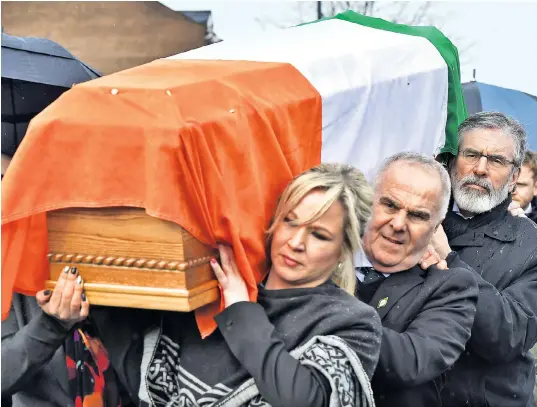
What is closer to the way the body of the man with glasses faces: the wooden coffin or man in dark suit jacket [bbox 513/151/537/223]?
the wooden coffin

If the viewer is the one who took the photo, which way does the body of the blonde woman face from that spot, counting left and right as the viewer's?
facing the viewer and to the left of the viewer

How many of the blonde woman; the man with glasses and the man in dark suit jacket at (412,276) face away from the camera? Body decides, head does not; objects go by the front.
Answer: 0

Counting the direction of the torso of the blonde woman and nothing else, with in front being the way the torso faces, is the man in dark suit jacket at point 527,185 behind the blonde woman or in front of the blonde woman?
behind

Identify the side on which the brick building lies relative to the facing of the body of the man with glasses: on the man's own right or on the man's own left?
on the man's own right

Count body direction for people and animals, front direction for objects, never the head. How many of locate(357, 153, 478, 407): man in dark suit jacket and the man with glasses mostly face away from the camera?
0

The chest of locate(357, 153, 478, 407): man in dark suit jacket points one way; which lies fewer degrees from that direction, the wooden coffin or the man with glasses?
the wooden coffin

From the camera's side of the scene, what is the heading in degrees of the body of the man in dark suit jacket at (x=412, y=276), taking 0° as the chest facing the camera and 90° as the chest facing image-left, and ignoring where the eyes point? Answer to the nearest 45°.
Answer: approximately 45°

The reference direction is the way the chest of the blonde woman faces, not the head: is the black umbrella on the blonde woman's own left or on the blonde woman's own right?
on the blonde woman's own right

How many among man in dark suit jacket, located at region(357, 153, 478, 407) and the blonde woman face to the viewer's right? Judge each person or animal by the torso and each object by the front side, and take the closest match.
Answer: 0
